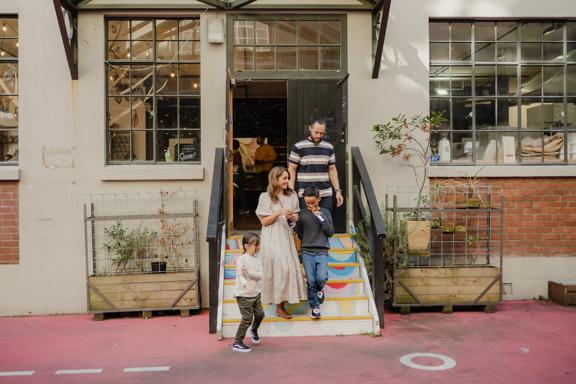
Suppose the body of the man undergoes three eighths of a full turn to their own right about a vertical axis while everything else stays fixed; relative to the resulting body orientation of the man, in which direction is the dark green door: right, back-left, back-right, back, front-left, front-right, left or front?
front-right

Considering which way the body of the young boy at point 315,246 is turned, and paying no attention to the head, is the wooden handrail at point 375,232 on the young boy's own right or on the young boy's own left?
on the young boy's own left

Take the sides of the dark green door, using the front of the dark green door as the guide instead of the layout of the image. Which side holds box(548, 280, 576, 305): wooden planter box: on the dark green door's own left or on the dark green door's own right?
on the dark green door's own left

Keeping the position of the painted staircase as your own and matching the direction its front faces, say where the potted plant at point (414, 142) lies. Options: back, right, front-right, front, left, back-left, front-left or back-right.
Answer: back-left

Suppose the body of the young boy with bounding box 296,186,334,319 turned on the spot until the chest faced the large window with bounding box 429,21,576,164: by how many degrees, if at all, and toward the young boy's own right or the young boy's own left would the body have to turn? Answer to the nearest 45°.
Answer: approximately 135° to the young boy's own left

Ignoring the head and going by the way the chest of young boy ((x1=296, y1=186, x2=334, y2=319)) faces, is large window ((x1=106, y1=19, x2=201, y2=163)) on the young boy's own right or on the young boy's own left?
on the young boy's own right

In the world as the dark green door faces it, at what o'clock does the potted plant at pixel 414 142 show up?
The potted plant is roughly at 9 o'clock from the dark green door.

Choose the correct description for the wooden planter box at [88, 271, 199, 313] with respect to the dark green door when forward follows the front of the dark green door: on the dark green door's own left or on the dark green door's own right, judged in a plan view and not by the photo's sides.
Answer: on the dark green door's own right

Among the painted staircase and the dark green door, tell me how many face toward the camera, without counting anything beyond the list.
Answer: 2
